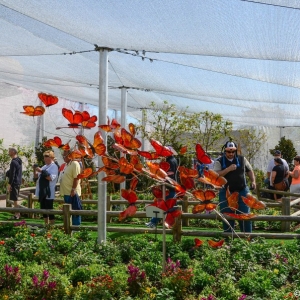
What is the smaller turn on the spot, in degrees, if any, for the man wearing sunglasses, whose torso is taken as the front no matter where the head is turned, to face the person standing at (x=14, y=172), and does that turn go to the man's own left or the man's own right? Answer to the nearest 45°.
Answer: approximately 135° to the man's own right

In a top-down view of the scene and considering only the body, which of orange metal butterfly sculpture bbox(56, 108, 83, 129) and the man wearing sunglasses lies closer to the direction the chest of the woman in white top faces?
the orange metal butterfly sculpture

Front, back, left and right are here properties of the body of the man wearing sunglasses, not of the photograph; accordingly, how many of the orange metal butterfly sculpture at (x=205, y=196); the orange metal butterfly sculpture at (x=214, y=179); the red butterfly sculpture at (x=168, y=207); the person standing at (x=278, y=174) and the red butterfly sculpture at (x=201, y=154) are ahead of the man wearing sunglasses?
4

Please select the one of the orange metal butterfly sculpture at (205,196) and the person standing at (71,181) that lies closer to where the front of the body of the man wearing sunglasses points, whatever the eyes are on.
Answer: the orange metal butterfly sculpture

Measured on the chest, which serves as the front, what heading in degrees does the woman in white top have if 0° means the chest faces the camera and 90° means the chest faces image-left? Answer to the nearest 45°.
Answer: approximately 45°

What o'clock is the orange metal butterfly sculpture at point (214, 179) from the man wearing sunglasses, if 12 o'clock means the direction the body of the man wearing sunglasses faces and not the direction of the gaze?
The orange metal butterfly sculpture is roughly at 12 o'clock from the man wearing sunglasses.

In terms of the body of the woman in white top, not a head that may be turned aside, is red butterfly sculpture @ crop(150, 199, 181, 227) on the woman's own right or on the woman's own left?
on the woman's own left

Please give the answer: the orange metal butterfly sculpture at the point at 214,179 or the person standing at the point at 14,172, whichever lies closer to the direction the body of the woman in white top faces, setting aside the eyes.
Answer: the person standing

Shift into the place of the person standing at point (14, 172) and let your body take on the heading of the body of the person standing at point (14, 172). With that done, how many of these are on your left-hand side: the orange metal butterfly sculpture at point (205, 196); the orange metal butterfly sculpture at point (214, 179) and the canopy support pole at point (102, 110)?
3
